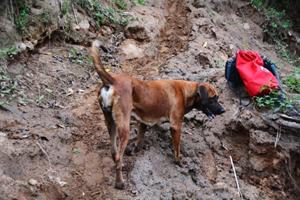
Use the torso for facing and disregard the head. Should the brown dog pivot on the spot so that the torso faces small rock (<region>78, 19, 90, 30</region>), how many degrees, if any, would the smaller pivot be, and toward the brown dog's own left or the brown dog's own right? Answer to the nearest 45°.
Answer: approximately 90° to the brown dog's own left

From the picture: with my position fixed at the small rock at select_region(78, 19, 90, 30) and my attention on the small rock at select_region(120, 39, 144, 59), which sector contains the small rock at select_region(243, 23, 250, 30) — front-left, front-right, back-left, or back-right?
front-left

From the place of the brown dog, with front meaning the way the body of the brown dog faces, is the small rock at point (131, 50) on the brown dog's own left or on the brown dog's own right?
on the brown dog's own left

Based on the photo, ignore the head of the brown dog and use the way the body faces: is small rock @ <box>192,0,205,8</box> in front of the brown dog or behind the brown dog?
in front

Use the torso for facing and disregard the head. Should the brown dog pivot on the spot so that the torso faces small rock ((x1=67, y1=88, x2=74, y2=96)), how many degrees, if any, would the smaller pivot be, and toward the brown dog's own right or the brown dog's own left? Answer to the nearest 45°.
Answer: approximately 90° to the brown dog's own left

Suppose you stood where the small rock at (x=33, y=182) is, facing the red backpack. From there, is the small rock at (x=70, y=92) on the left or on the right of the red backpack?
left

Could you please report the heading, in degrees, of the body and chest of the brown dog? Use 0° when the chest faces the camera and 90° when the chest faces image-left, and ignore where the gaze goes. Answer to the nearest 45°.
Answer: approximately 225°

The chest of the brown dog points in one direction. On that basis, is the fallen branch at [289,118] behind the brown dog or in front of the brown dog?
in front

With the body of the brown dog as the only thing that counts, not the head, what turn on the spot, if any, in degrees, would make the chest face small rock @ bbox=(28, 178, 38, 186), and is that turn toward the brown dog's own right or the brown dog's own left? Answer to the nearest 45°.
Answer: approximately 180°

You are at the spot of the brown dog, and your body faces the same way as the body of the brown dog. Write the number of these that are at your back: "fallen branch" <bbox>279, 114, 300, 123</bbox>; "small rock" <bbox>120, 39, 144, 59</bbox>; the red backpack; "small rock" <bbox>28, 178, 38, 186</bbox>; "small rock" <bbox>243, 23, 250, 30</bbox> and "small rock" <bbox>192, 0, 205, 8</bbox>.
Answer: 1

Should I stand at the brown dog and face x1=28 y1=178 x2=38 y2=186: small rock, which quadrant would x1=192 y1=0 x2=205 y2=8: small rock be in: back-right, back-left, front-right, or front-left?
back-right

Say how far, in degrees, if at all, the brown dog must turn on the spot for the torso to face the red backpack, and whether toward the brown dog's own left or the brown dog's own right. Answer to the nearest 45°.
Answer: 0° — it already faces it
